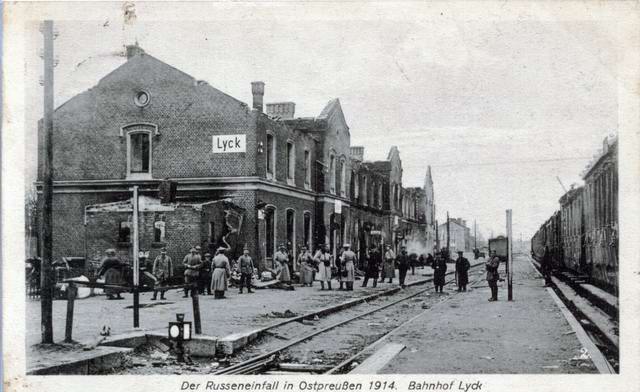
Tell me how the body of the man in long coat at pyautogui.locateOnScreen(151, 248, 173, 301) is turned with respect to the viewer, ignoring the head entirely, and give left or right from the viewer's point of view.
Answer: facing the viewer
